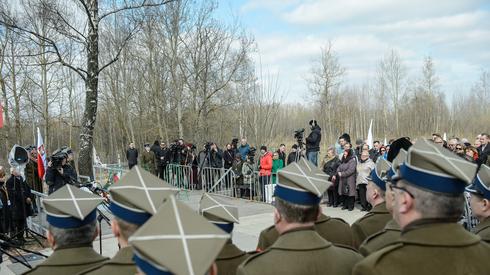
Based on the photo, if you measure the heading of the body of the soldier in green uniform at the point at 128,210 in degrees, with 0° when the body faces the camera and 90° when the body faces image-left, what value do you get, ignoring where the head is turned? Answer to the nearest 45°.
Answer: approximately 180°

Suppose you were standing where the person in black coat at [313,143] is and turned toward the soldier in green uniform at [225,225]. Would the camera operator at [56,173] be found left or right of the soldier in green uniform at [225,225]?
right

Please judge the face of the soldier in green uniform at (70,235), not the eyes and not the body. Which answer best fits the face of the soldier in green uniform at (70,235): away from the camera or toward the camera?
away from the camera

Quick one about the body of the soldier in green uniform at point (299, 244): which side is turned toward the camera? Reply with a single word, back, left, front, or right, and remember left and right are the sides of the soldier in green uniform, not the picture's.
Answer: back

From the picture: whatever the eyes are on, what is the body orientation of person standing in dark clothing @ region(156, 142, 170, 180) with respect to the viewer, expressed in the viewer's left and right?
facing the viewer

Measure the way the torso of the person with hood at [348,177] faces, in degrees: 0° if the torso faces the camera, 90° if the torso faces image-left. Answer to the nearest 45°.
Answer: approximately 45°

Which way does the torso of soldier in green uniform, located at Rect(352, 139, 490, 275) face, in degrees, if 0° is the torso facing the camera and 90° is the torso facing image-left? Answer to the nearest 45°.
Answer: approximately 135°

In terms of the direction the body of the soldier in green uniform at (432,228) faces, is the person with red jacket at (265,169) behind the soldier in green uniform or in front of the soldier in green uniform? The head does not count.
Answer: in front

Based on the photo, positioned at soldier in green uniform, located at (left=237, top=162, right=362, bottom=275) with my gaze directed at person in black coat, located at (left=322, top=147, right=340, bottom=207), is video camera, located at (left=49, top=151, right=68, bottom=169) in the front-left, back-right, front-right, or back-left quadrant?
front-left

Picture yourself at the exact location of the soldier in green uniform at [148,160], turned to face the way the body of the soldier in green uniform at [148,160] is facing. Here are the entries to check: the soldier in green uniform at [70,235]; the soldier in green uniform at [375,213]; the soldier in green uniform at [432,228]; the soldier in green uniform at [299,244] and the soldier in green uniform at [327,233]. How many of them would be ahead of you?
5

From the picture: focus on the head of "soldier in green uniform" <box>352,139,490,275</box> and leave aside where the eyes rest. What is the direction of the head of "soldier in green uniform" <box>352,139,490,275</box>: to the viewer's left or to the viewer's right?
to the viewer's left

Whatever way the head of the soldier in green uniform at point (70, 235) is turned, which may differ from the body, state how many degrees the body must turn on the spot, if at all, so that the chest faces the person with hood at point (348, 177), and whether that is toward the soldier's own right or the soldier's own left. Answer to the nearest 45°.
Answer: approximately 45° to the soldier's own right

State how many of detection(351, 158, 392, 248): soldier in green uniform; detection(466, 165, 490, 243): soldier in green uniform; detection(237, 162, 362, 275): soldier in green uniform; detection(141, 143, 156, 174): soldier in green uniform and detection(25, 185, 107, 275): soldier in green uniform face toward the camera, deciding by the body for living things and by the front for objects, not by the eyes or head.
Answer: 1

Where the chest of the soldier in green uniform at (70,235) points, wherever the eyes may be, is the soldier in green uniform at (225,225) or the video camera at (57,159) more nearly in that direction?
the video camera

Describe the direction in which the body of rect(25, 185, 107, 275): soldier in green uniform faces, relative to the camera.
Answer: away from the camera
